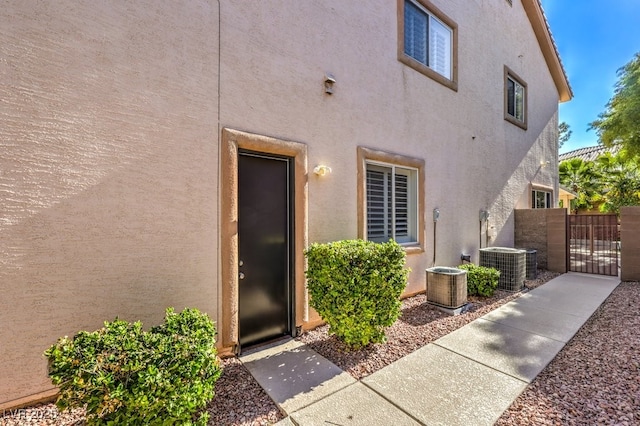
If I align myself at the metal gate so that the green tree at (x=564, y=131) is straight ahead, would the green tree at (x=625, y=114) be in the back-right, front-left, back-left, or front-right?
front-right

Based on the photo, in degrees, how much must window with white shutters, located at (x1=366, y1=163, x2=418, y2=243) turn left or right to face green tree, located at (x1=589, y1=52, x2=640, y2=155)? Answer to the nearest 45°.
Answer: approximately 90° to its left

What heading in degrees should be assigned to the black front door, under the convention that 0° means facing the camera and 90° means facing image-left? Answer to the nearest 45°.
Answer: approximately 315°

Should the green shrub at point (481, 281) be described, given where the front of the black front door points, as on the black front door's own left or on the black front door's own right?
on the black front door's own left

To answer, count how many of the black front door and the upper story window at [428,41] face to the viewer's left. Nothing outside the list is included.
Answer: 0

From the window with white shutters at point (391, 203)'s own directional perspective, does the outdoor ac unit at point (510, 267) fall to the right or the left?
on its left

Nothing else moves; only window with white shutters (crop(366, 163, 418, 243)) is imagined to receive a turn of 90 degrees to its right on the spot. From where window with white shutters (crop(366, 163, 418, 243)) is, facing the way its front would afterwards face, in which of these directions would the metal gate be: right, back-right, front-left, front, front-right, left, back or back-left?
back

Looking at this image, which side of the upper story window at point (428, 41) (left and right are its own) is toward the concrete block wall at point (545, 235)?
left

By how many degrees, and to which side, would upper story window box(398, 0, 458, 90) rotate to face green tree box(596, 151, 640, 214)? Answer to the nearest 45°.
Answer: approximately 90° to its left

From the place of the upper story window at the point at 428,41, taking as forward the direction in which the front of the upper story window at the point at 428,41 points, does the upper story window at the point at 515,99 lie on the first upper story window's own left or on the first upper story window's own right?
on the first upper story window's own left

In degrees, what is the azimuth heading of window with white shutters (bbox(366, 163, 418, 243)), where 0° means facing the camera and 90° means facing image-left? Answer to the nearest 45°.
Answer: approximately 315°

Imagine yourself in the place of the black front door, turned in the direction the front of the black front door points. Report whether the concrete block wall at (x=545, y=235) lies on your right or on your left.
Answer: on your left

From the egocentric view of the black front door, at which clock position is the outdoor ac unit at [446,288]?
The outdoor ac unit is roughly at 10 o'clock from the black front door.

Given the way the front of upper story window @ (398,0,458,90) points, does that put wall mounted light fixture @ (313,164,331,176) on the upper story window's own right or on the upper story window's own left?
on the upper story window's own right

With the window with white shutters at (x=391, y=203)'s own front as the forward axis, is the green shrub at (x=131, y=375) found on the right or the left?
on its right

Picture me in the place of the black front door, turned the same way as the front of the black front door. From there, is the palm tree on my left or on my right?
on my left

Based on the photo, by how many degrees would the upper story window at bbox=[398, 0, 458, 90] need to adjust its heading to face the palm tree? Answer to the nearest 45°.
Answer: approximately 90° to its left

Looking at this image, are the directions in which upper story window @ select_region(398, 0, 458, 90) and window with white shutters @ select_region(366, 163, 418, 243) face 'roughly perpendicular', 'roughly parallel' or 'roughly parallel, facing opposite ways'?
roughly parallel

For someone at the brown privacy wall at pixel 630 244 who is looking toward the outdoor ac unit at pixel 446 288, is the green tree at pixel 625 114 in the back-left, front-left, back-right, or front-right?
back-right
